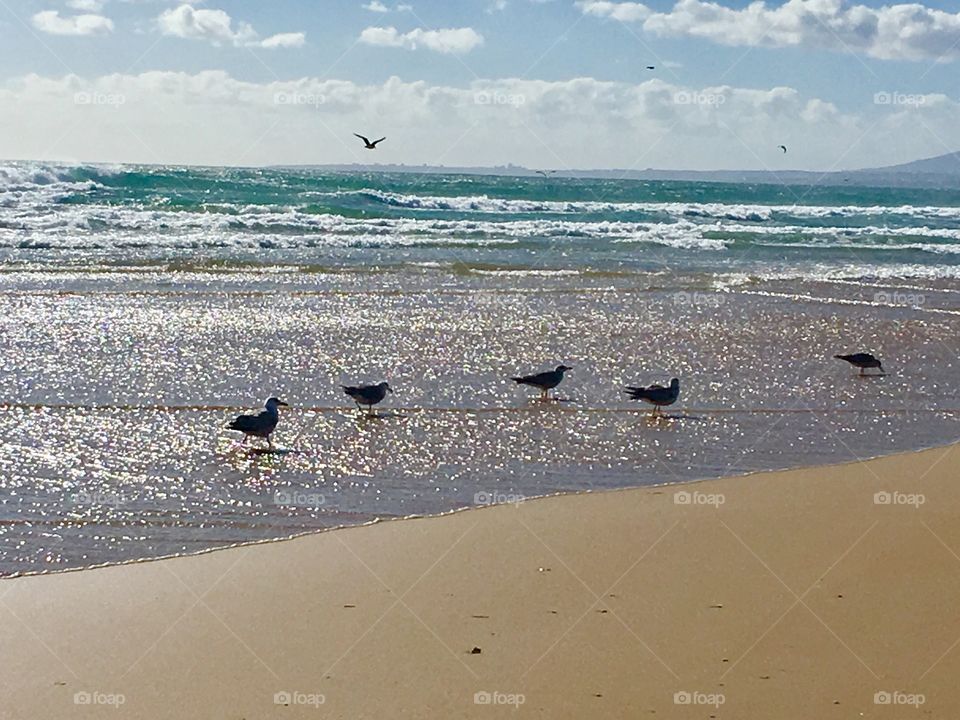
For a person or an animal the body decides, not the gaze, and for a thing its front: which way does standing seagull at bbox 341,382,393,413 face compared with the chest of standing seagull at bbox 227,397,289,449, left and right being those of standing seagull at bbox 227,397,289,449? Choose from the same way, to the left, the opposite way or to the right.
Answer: the same way

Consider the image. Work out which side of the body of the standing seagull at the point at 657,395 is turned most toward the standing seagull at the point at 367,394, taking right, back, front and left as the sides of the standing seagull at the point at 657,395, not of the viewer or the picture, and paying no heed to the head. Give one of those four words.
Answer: back

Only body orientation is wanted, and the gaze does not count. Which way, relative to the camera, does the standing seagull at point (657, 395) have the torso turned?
to the viewer's right

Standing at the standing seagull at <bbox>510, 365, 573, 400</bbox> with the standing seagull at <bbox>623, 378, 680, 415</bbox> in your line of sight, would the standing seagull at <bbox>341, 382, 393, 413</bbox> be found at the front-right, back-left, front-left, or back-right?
back-right

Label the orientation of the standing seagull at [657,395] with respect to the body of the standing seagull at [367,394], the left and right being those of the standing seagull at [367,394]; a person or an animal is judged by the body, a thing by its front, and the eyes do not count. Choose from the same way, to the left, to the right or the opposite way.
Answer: the same way

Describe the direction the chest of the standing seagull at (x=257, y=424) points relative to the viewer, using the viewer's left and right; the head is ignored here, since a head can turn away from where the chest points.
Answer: facing to the right of the viewer

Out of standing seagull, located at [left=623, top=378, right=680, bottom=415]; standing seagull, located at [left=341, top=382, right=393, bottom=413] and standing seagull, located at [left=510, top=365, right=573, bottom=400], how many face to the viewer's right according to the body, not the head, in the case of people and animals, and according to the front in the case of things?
3

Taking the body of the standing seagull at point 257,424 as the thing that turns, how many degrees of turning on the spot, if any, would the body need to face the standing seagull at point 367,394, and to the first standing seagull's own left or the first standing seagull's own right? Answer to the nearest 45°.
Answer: approximately 45° to the first standing seagull's own left

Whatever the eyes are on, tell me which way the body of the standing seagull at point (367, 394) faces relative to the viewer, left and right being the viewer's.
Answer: facing to the right of the viewer

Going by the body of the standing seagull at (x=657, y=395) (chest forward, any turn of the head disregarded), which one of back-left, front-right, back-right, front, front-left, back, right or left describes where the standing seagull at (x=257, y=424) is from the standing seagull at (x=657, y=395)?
back-right

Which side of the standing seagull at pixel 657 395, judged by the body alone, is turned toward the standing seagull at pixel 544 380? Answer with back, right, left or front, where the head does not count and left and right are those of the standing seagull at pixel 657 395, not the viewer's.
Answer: back

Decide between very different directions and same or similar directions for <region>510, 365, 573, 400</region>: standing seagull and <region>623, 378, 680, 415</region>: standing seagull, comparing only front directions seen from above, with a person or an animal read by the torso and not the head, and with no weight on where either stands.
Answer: same or similar directions

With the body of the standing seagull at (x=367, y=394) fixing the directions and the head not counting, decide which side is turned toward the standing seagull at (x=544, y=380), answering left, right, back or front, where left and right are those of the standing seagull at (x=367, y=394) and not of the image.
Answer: front

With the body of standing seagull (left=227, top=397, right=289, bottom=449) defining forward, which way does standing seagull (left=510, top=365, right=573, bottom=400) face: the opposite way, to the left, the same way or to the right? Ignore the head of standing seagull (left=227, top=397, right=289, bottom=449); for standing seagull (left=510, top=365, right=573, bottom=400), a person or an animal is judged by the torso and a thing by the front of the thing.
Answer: the same way

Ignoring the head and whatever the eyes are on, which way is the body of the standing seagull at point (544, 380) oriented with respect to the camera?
to the viewer's right
